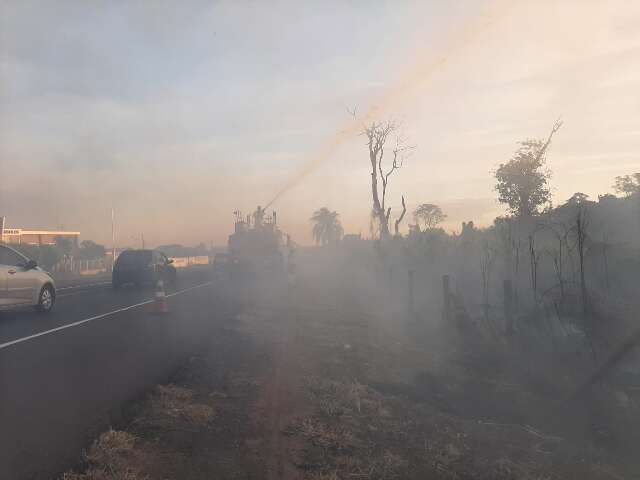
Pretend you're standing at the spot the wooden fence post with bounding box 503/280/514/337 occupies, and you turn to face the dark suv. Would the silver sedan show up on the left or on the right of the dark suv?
left

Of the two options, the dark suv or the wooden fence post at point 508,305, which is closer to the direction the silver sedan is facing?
the dark suv

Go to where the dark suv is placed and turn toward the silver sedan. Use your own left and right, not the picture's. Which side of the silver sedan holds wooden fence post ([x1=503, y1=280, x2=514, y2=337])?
left

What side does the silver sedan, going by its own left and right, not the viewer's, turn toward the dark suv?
front

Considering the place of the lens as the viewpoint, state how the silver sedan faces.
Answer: facing away from the viewer and to the right of the viewer

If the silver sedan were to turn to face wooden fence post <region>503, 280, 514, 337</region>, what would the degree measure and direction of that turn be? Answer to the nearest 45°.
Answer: approximately 90° to its right
